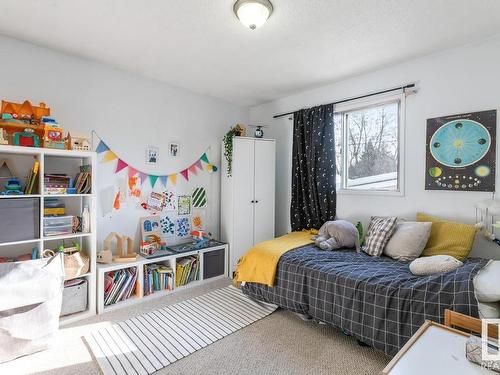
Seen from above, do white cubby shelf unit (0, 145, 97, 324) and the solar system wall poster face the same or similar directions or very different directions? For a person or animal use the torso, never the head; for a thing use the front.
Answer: very different directions

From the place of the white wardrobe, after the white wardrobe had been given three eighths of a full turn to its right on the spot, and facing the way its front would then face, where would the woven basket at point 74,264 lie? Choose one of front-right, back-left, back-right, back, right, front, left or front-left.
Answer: front-left

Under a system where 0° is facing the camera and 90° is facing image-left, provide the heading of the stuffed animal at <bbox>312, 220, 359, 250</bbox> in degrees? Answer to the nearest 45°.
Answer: approximately 45°

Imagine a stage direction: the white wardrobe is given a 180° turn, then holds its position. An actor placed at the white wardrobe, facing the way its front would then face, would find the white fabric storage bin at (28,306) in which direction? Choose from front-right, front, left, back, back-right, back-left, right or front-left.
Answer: left

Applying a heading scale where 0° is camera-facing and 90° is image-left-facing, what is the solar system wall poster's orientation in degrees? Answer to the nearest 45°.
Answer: approximately 45°

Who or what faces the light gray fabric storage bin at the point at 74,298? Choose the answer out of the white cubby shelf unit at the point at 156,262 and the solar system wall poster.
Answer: the solar system wall poster

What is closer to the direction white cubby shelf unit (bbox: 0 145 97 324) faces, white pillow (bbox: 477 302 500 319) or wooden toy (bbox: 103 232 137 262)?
the white pillow

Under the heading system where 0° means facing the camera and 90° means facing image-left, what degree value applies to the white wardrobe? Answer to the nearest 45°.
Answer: approximately 315°

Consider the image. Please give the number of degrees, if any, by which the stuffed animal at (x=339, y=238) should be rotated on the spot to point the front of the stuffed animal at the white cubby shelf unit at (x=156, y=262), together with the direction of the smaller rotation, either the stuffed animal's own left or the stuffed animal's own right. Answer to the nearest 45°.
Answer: approximately 45° to the stuffed animal's own right
